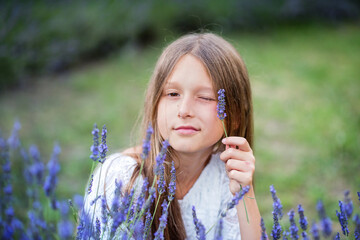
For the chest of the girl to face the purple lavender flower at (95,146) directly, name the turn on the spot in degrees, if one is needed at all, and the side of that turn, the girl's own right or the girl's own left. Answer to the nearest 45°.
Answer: approximately 45° to the girl's own right

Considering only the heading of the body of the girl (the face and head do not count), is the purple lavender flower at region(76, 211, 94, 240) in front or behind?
in front

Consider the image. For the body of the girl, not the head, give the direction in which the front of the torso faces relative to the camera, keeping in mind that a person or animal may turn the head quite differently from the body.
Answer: toward the camera

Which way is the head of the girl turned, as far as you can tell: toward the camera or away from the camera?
toward the camera
